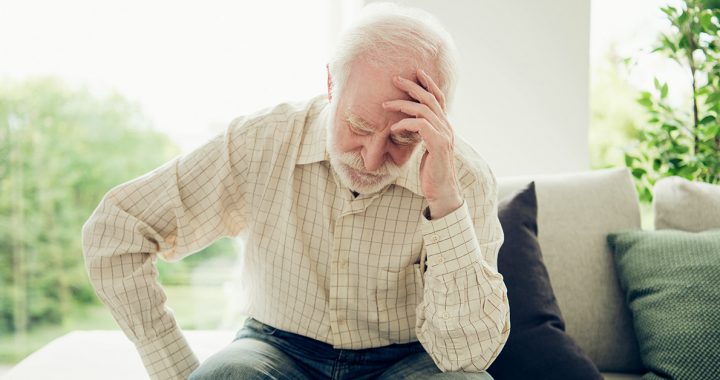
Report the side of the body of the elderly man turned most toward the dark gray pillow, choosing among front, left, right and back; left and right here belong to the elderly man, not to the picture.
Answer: left

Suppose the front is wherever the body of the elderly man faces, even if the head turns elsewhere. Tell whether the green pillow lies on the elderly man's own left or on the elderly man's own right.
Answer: on the elderly man's own left

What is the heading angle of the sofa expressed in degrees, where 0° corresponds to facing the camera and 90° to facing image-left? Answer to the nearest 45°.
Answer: approximately 0°

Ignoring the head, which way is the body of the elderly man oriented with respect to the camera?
toward the camera
